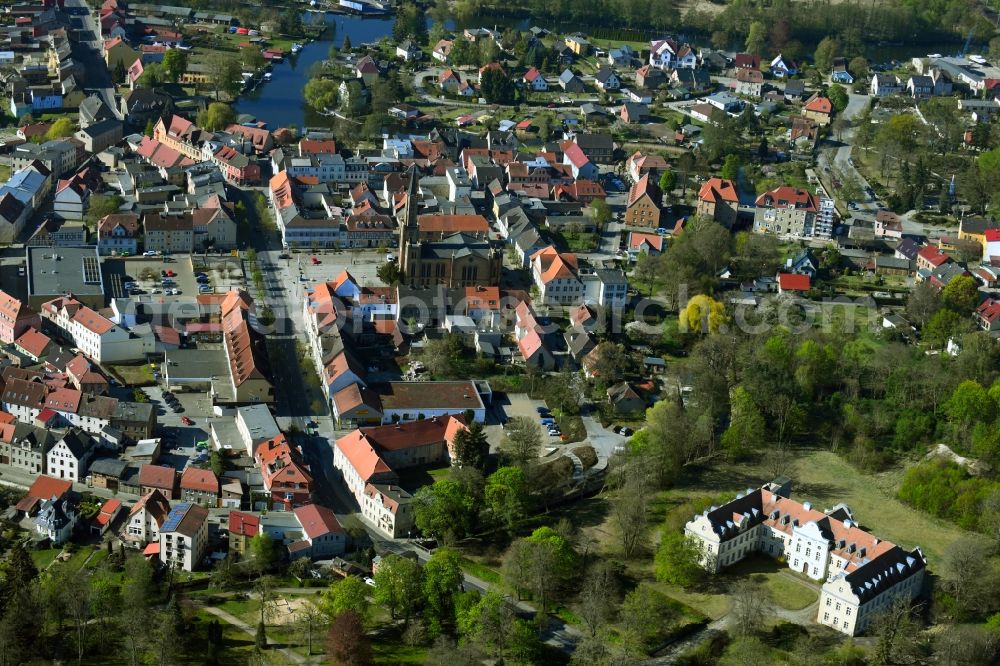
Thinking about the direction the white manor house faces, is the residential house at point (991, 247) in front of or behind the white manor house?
behind

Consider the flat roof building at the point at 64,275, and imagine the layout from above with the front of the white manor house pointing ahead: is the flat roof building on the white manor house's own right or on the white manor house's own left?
on the white manor house's own right

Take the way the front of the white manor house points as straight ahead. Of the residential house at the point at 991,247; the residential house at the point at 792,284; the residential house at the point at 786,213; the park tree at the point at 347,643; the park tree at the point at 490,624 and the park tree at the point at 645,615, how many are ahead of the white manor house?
3

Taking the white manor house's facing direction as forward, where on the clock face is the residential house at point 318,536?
The residential house is roughly at 1 o'clock from the white manor house.

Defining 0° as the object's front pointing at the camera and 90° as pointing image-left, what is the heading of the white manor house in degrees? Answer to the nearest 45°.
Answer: approximately 45°

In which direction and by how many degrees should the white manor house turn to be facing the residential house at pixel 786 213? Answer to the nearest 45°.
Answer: approximately 135° to its right

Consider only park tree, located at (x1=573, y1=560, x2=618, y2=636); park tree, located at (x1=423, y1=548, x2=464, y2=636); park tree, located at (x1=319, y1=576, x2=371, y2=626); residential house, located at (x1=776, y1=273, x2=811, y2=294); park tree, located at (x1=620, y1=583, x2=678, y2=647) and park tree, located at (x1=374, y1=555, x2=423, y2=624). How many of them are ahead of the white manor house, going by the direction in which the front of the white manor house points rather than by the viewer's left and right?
5

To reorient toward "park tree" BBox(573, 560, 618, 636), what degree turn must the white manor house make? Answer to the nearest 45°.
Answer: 0° — it already faces it

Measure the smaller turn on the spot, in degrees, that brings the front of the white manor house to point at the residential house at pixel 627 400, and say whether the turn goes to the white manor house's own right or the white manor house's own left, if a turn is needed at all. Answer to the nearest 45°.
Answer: approximately 90° to the white manor house's own right

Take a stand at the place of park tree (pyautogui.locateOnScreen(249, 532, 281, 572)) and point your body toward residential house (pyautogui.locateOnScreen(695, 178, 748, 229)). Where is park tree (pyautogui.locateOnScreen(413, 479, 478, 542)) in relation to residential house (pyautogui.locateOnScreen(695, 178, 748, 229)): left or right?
right

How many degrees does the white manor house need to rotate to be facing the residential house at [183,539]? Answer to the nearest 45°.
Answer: approximately 45° to its right

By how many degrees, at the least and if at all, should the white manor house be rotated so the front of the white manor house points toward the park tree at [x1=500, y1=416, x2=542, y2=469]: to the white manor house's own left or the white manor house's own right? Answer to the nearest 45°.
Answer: approximately 45° to the white manor house's own right

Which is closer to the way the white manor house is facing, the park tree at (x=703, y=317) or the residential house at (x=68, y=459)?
the residential house
